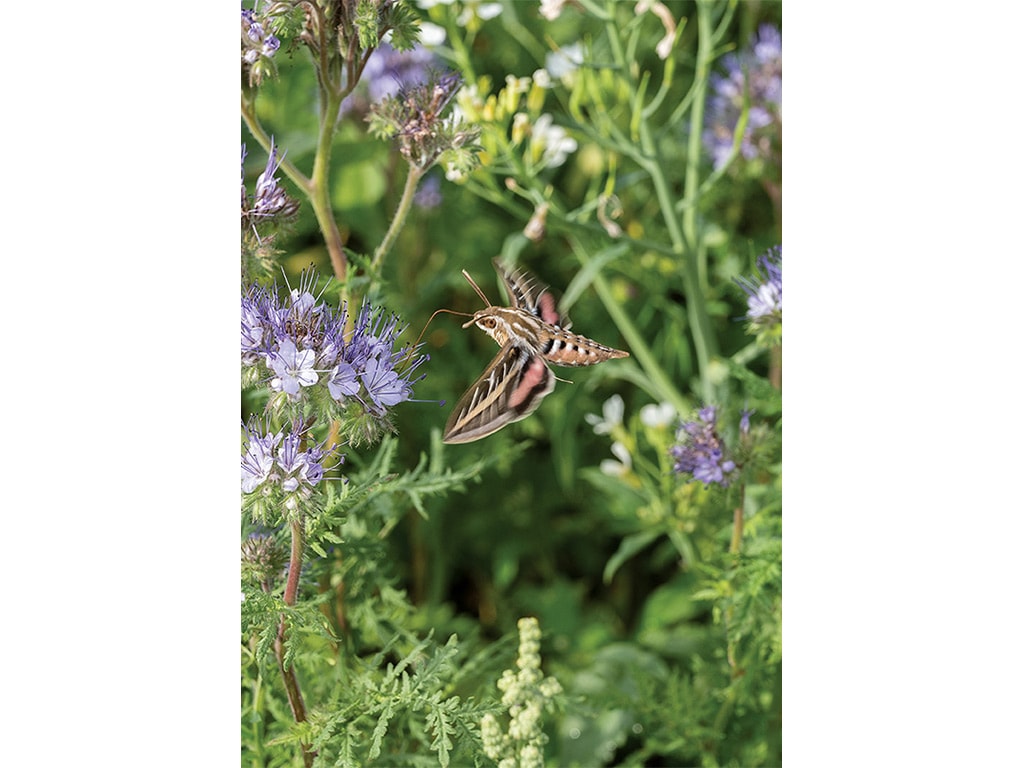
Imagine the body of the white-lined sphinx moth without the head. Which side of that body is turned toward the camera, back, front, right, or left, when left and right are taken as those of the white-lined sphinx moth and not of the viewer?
left
